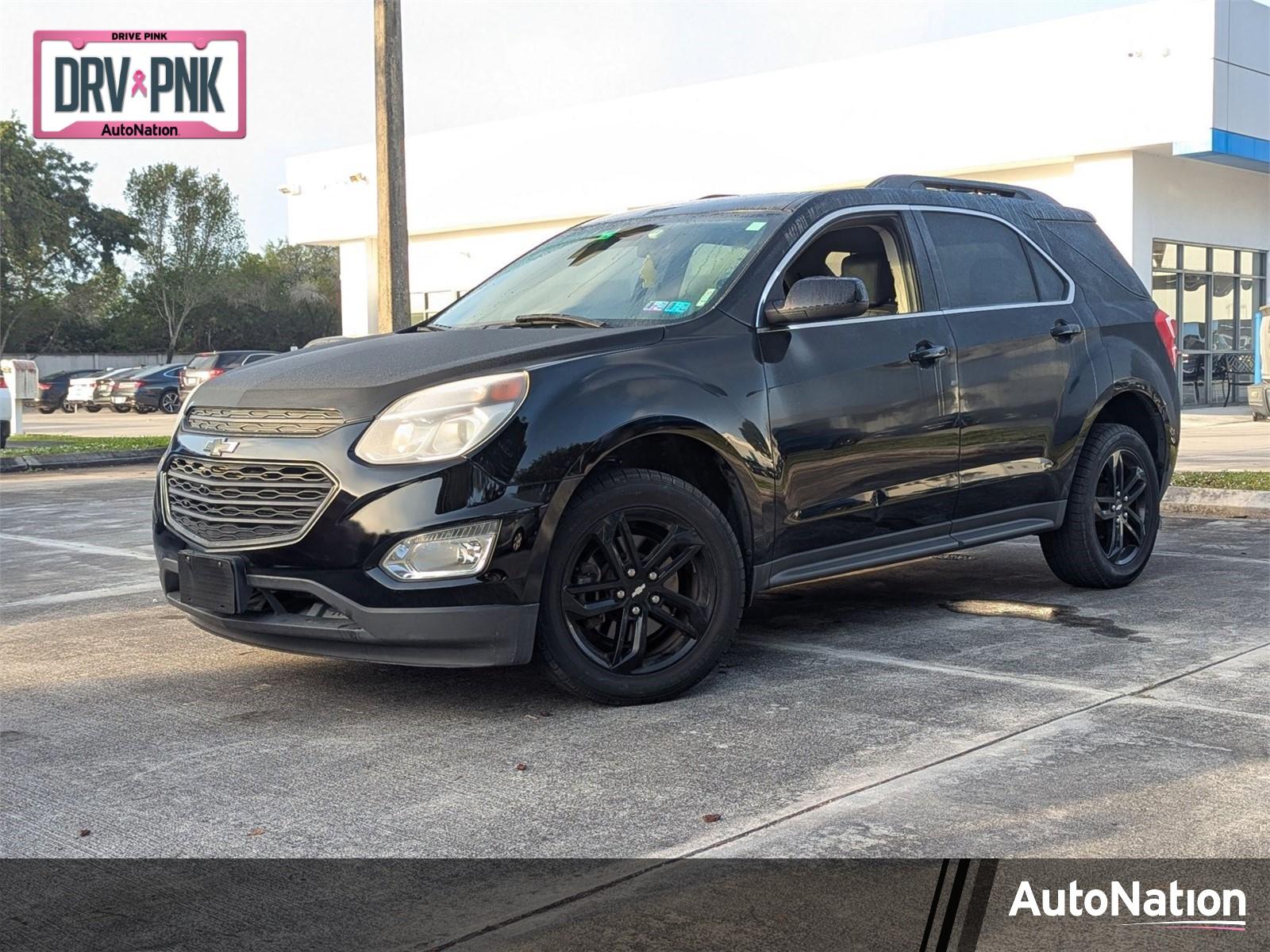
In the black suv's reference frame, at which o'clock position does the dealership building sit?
The dealership building is roughly at 5 o'clock from the black suv.

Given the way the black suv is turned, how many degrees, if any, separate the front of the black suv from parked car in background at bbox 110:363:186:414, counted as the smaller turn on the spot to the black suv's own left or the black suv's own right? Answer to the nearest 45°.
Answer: approximately 135° to the black suv's own right

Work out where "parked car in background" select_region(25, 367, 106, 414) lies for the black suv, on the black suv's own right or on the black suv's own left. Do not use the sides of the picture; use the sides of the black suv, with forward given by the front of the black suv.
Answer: on the black suv's own right

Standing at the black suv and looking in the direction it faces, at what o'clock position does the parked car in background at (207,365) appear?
The parked car in background is roughly at 4 o'clock from the black suv.

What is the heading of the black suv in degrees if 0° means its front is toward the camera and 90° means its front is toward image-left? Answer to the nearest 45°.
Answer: approximately 45°

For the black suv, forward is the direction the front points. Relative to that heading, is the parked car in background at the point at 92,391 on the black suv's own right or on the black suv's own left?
on the black suv's own right

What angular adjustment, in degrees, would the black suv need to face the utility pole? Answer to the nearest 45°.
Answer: approximately 135° to its right
